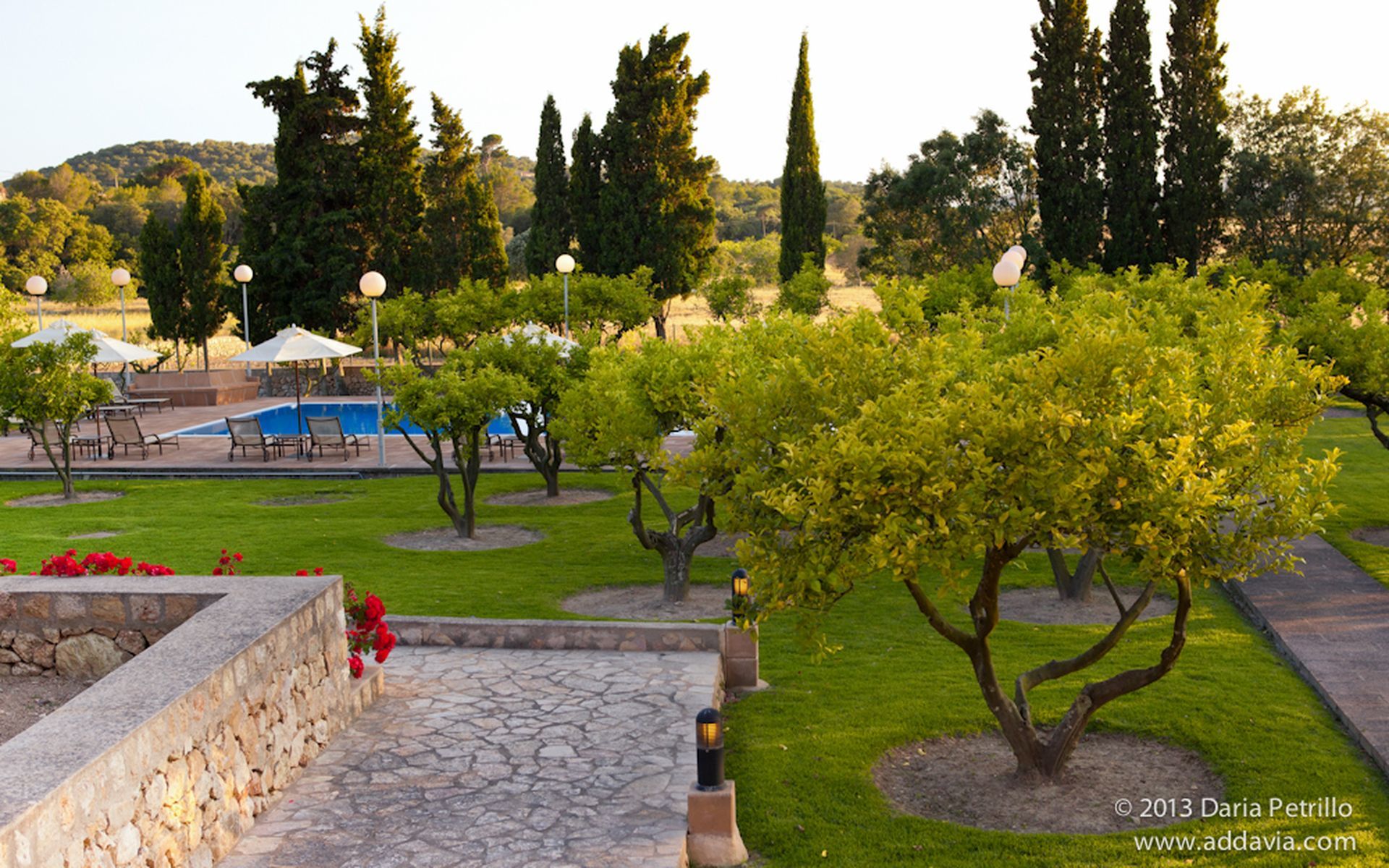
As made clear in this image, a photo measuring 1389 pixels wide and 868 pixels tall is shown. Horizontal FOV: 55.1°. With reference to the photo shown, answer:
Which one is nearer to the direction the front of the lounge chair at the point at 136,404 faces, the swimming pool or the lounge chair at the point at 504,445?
the swimming pool

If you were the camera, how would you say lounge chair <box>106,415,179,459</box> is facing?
facing away from the viewer and to the right of the viewer

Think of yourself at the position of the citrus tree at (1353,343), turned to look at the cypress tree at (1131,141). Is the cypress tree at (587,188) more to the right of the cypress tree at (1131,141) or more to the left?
left

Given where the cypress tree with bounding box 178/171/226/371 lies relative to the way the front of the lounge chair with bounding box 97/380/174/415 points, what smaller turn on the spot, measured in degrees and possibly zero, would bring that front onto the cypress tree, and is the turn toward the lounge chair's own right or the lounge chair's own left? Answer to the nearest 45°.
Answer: approximately 90° to the lounge chair's own left
